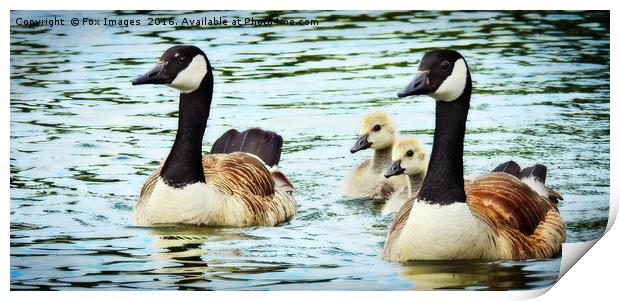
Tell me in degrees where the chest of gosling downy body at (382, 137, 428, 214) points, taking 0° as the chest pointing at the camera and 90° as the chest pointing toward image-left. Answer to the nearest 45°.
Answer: approximately 45°

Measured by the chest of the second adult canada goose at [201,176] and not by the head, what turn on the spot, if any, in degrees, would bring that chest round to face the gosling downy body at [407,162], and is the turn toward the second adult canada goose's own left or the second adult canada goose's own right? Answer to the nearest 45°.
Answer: approximately 135° to the second adult canada goose's own left

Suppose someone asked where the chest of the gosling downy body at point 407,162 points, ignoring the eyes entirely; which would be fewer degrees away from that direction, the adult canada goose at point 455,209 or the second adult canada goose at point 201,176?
the second adult canada goose

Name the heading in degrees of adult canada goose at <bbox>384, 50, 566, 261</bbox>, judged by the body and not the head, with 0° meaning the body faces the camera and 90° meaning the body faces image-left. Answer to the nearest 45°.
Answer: approximately 45°
